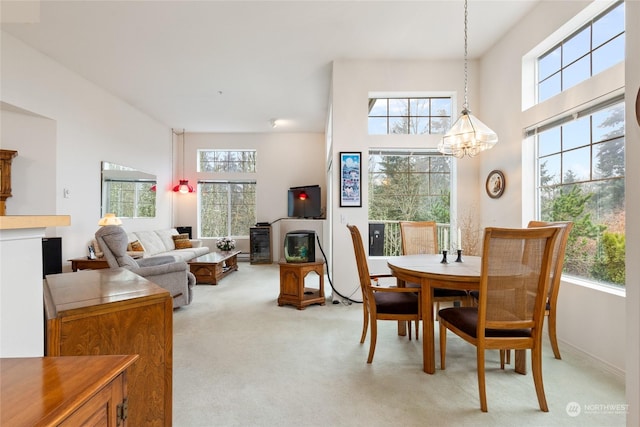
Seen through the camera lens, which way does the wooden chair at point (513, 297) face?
facing away from the viewer and to the left of the viewer

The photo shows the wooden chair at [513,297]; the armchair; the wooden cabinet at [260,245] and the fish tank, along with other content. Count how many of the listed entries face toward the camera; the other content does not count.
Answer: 2

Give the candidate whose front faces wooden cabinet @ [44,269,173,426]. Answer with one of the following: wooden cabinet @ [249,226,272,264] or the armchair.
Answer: wooden cabinet @ [249,226,272,264]

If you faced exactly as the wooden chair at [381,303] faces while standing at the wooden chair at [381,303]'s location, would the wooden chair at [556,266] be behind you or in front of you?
in front

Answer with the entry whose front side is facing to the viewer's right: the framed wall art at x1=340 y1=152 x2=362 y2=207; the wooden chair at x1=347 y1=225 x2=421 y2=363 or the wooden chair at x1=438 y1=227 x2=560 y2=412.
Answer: the wooden chair at x1=347 y1=225 x2=421 y2=363

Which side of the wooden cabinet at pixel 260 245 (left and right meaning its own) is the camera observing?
front

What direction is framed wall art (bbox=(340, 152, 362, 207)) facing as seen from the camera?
toward the camera

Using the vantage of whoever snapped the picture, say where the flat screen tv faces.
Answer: facing the viewer and to the left of the viewer

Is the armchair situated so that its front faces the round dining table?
no

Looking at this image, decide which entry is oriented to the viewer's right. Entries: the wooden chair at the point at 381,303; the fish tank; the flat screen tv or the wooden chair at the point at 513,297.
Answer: the wooden chair at the point at 381,303

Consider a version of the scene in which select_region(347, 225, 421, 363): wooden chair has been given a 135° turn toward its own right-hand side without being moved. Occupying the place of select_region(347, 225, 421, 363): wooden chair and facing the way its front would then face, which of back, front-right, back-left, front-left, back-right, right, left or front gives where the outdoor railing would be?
back-right

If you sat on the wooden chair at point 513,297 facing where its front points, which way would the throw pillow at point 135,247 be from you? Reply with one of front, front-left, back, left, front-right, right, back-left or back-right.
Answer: front-left

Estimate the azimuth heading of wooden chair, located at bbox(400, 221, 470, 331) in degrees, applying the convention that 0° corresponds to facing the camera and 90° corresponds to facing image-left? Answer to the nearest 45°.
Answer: approximately 315°

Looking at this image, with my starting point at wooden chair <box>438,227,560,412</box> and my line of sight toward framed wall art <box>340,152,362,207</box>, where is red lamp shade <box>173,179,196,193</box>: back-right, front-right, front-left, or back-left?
front-left

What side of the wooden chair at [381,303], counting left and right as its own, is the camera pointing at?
right

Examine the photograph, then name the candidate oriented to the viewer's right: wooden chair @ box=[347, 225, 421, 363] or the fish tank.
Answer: the wooden chair

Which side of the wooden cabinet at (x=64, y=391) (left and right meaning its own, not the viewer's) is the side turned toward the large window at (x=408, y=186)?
left

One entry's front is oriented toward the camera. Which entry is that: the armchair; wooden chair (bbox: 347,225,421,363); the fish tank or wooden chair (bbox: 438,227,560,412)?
the fish tank

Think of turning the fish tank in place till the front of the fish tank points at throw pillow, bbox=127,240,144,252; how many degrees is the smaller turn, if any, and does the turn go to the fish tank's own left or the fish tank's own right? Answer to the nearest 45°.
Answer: approximately 135° to the fish tank's own right

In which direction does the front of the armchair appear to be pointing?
to the viewer's right

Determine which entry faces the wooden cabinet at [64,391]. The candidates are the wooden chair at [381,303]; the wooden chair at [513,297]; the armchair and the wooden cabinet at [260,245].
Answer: the wooden cabinet at [260,245]

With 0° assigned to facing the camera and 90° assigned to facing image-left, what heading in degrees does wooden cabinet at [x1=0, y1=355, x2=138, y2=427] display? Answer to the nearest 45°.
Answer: approximately 315°

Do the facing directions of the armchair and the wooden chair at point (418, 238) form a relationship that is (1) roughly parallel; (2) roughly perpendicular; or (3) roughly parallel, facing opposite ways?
roughly perpendicular
